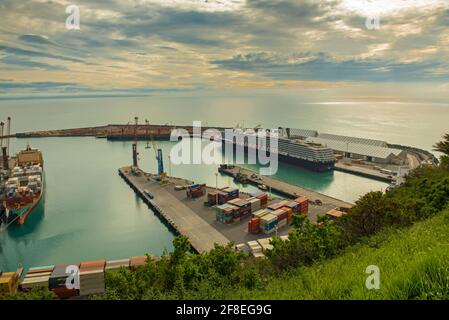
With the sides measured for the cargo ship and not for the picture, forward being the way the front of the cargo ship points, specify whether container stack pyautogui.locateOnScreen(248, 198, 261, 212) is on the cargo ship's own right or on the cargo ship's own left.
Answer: on the cargo ship's own left

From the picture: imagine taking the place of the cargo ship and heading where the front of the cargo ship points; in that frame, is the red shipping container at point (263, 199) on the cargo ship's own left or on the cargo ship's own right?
on the cargo ship's own left

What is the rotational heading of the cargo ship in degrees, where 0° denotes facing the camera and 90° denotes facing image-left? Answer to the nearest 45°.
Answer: approximately 0°

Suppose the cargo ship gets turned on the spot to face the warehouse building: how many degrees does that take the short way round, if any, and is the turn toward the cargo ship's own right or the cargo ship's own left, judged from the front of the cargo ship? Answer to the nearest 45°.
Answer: approximately 90° to the cargo ship's own left

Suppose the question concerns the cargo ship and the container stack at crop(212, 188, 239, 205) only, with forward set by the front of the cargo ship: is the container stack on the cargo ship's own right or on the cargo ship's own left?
on the cargo ship's own left

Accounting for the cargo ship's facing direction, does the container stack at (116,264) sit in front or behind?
in front

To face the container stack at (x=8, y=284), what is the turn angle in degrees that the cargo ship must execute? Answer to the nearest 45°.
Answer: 0° — it already faces it
